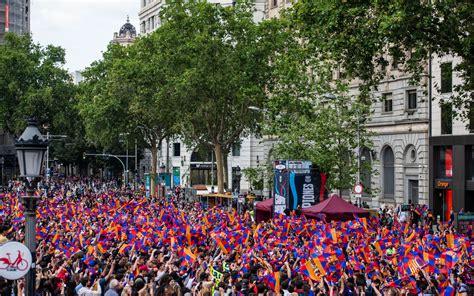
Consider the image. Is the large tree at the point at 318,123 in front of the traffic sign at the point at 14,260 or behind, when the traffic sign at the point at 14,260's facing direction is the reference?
behind

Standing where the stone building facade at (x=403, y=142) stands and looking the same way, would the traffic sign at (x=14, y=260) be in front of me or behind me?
in front

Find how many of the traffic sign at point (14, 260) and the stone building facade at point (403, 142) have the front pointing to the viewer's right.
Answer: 0

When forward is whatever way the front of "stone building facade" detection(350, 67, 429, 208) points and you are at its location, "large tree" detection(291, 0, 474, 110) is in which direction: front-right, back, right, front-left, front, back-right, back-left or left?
front-left

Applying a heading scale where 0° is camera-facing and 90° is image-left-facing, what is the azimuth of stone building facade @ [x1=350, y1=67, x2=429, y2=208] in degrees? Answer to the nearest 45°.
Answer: approximately 45°

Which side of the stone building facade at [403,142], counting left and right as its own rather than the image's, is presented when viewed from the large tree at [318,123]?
front

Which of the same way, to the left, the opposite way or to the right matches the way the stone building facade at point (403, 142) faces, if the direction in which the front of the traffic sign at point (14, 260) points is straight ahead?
to the right

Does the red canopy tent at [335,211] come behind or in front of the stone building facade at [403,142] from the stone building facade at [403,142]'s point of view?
in front

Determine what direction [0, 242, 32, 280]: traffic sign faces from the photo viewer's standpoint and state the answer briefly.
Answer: facing the viewer
